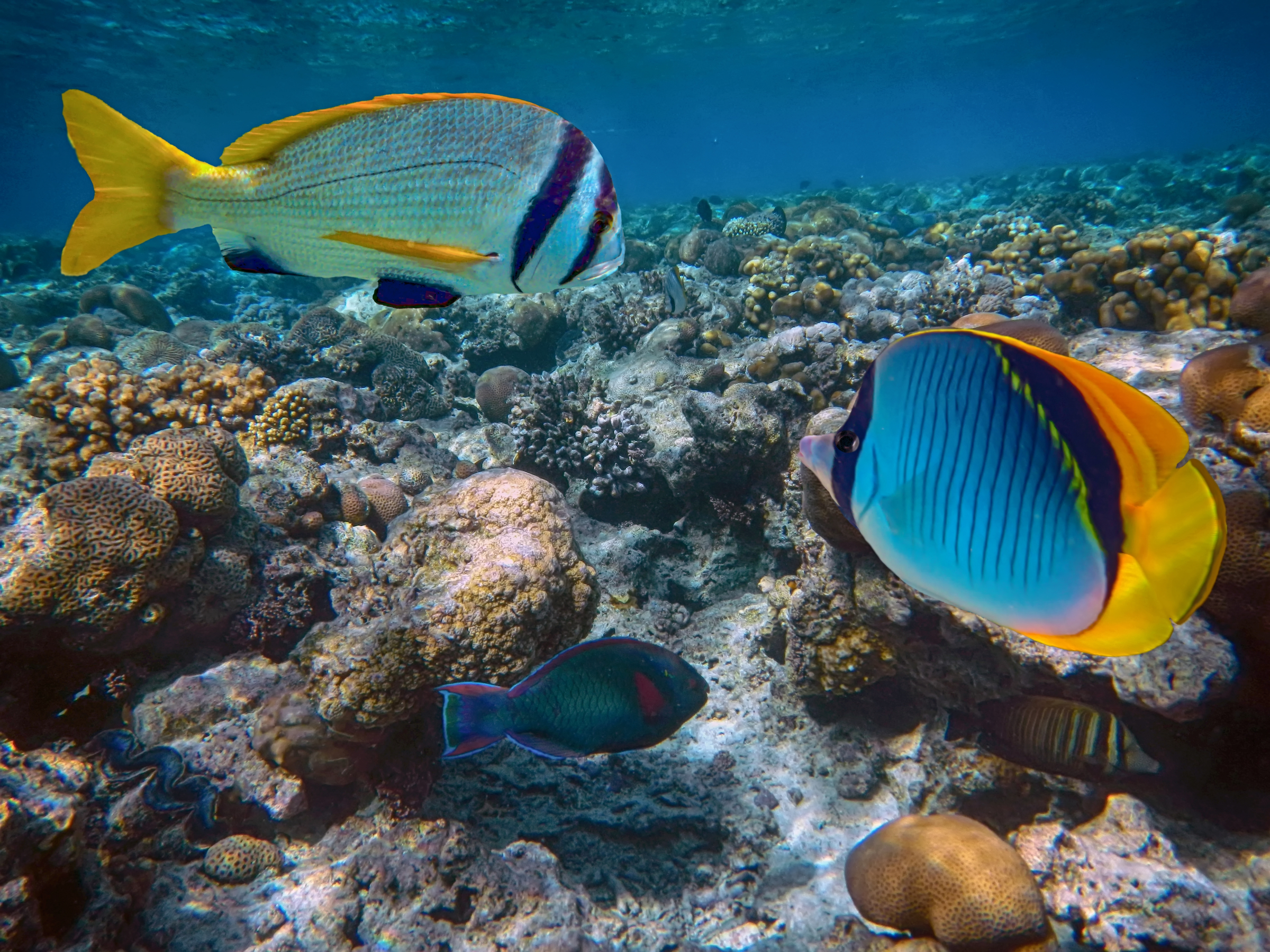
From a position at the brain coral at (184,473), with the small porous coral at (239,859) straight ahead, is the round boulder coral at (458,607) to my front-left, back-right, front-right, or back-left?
front-left

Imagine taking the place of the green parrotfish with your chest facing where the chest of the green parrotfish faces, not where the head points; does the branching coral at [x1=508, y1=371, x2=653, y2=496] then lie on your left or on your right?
on your left

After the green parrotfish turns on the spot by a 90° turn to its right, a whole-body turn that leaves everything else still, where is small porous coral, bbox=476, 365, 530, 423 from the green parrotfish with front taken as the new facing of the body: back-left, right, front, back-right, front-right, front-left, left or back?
back

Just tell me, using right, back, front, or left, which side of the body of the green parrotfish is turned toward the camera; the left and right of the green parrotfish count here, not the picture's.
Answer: right

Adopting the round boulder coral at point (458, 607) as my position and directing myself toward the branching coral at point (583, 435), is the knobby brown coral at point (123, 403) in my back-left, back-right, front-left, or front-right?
front-left

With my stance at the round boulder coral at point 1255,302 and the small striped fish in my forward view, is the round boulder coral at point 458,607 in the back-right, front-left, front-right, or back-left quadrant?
front-right

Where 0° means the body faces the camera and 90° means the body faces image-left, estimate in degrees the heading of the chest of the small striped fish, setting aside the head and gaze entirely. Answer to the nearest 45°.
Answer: approximately 270°

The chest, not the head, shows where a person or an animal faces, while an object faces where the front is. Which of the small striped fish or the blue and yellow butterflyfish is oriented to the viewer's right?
the small striped fish

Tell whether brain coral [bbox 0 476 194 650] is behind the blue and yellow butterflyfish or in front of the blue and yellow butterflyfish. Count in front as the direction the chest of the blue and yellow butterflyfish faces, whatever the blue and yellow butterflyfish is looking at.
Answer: in front

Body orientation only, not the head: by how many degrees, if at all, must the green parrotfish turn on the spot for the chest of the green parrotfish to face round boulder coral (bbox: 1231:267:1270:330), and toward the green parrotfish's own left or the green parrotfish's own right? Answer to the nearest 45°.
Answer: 0° — it already faces it

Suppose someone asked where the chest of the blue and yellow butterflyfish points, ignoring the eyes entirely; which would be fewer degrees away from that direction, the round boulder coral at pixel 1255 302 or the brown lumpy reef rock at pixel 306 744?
the brown lumpy reef rock

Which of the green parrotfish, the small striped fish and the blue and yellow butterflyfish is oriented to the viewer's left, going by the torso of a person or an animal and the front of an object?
the blue and yellow butterflyfish

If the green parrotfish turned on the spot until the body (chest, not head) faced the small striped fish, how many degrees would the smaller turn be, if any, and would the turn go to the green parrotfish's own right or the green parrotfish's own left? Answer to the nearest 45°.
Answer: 0° — it already faces it

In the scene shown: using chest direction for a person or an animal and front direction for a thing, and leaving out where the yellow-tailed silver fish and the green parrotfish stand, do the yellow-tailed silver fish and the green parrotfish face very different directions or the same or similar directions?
same or similar directions

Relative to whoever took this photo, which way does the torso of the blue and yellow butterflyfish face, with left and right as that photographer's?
facing to the left of the viewer

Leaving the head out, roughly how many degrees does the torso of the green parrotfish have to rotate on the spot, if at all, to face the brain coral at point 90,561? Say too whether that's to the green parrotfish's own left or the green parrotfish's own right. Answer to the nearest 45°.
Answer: approximately 135° to the green parrotfish's own left

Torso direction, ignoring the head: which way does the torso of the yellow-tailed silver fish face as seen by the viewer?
to the viewer's right

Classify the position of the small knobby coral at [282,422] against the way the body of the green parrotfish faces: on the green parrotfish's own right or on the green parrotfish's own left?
on the green parrotfish's own left
